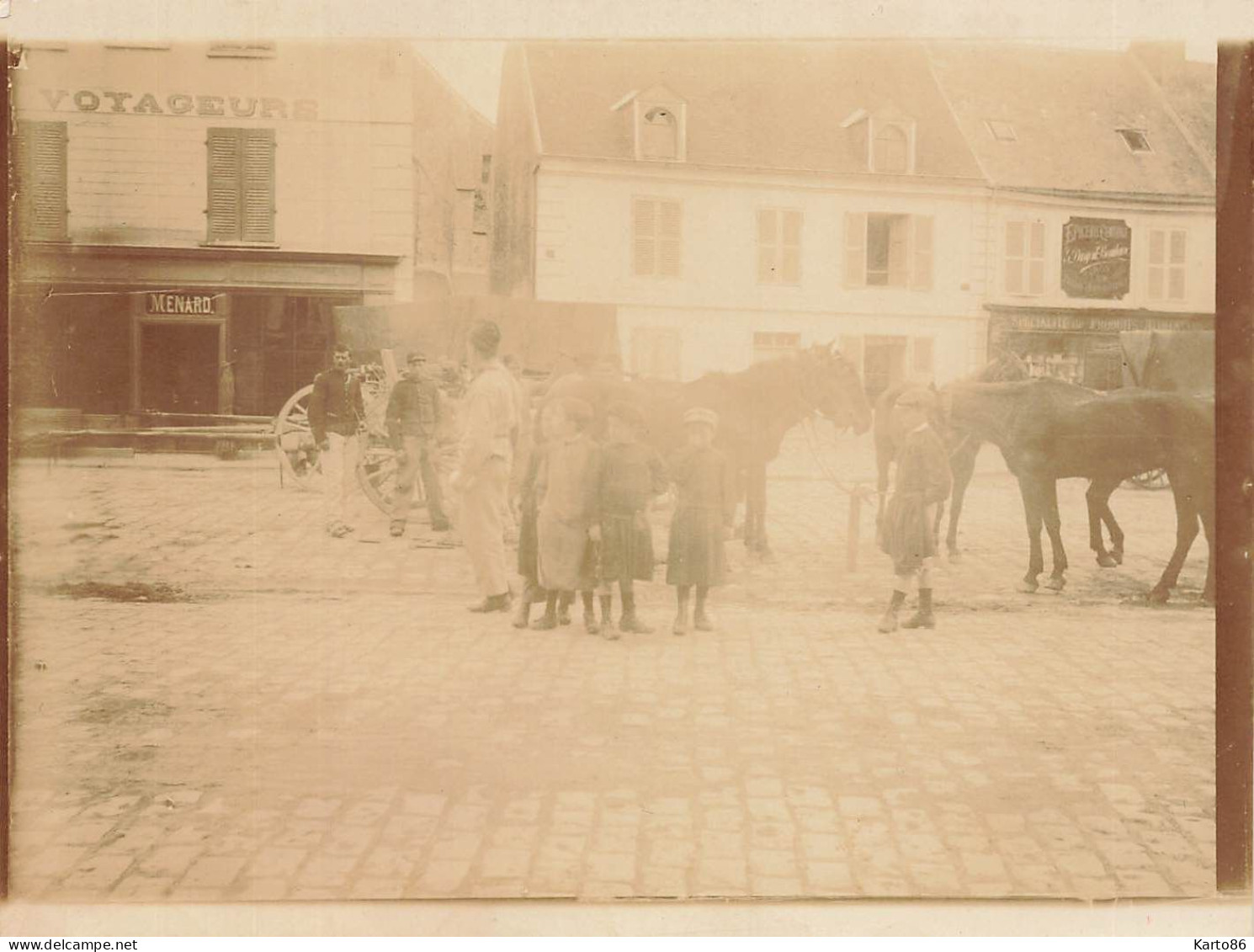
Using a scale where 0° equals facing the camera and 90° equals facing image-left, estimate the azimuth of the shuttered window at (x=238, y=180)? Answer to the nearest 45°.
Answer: approximately 0°

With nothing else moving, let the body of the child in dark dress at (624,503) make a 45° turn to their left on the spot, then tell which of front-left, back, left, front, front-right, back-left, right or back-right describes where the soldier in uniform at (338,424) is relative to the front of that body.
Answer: back

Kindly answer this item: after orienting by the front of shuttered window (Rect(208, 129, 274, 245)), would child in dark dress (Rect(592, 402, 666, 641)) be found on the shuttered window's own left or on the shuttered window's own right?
on the shuttered window's own left

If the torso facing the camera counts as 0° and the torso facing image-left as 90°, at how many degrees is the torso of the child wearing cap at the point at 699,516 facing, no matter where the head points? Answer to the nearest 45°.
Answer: approximately 0°

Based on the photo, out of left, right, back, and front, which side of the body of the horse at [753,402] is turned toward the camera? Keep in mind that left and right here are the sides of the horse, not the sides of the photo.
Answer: right
